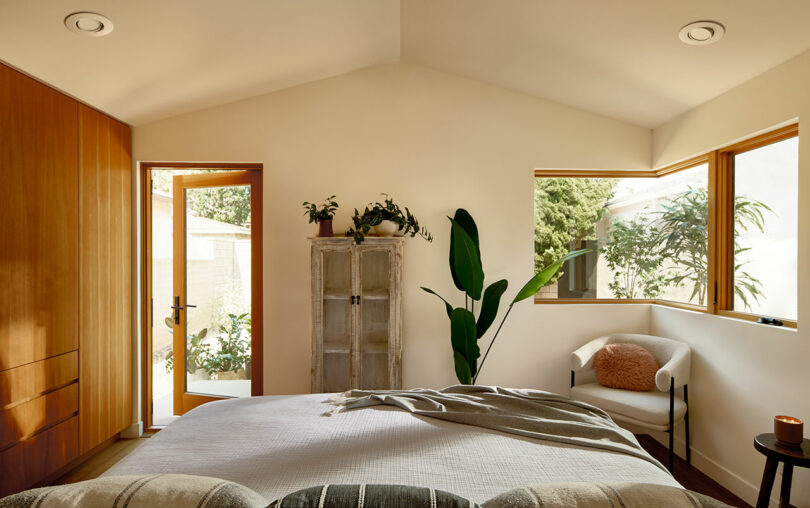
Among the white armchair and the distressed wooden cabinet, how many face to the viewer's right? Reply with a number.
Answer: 0

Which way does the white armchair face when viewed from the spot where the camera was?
facing the viewer and to the left of the viewer

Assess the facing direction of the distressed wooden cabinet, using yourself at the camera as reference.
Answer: facing the viewer

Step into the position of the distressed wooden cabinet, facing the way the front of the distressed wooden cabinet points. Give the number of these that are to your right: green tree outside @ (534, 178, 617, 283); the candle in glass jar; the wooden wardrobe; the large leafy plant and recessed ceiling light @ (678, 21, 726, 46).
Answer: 1

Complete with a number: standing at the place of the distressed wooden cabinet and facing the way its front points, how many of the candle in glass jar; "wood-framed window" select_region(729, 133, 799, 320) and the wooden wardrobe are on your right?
1

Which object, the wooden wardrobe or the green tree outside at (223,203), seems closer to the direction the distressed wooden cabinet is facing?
the wooden wardrobe

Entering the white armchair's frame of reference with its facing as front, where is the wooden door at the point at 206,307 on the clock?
The wooden door is roughly at 1 o'clock from the white armchair.

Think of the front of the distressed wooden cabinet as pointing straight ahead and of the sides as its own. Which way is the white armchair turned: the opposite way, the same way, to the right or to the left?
to the right

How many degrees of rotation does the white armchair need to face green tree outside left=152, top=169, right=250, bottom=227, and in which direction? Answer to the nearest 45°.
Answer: approximately 45° to its right

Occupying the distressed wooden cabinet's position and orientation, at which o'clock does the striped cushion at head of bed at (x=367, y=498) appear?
The striped cushion at head of bed is roughly at 12 o'clock from the distressed wooden cabinet.

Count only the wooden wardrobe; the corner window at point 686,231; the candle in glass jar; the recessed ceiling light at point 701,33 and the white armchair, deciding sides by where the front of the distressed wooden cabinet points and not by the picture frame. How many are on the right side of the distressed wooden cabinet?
1

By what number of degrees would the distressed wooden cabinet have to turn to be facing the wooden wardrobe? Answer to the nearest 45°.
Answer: approximately 90° to its right

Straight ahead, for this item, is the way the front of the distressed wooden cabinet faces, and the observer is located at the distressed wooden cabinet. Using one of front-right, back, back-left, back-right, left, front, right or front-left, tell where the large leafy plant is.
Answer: left

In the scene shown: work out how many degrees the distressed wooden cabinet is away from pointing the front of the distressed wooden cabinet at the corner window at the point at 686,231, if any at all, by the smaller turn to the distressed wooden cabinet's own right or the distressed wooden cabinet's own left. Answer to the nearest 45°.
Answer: approximately 90° to the distressed wooden cabinet's own left

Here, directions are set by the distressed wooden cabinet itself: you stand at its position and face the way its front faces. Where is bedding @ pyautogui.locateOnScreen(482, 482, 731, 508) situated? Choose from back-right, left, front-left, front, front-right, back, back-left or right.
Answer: front
